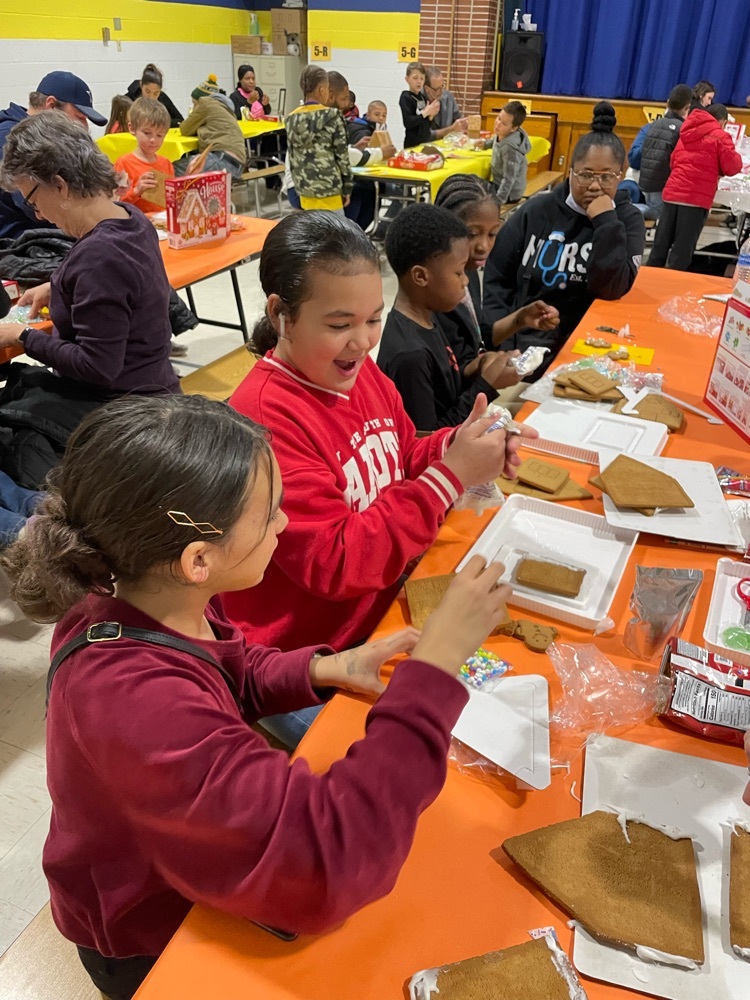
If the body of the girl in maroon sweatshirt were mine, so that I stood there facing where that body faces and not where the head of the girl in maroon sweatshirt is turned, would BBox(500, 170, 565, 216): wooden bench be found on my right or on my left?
on my left

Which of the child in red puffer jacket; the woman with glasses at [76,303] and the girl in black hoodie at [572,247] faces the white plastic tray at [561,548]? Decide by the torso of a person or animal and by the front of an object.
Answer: the girl in black hoodie

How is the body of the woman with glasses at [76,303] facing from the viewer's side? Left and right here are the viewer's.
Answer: facing to the left of the viewer

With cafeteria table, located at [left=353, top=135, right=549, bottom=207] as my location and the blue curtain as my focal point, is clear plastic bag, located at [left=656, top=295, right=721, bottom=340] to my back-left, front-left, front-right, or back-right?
back-right

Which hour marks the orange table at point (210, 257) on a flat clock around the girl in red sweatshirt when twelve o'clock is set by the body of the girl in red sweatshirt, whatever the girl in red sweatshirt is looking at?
The orange table is roughly at 7 o'clock from the girl in red sweatshirt.

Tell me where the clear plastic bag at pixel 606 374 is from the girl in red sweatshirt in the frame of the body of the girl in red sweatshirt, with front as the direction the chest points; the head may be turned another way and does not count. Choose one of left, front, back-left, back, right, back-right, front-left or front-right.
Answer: left

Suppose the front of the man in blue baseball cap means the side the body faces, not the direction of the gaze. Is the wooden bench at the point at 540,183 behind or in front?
in front

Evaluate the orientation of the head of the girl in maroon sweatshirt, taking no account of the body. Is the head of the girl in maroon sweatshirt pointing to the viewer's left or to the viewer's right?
to the viewer's right

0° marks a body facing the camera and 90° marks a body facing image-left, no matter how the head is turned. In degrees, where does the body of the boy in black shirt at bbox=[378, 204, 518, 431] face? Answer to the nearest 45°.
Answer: approximately 270°

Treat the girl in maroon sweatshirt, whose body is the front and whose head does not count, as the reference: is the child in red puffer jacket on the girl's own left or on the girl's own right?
on the girl's own left

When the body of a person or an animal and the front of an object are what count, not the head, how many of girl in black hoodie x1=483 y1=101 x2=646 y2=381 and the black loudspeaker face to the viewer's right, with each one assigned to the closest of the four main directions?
0

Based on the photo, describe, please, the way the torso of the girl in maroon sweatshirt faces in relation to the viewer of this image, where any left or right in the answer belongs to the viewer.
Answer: facing to the right of the viewer

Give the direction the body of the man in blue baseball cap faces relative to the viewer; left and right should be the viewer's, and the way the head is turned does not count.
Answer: facing to the right of the viewer

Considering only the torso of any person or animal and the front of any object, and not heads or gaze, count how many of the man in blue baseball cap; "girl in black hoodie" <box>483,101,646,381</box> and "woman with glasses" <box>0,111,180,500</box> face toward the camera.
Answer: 1

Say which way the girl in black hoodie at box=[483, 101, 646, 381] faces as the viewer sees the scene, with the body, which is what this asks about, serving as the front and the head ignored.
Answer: toward the camera

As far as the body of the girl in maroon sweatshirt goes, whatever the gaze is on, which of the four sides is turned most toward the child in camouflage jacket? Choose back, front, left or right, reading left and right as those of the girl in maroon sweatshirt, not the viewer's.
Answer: left
